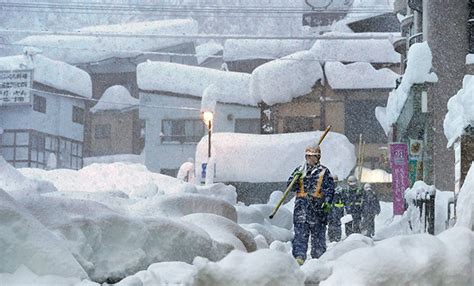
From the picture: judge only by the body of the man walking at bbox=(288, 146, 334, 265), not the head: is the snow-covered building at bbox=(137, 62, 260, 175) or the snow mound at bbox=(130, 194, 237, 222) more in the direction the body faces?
the snow mound

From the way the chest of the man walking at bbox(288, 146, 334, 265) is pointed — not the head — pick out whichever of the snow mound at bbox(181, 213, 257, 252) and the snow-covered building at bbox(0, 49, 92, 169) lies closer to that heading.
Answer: the snow mound

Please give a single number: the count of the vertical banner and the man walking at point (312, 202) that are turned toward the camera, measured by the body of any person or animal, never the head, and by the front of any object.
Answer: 2

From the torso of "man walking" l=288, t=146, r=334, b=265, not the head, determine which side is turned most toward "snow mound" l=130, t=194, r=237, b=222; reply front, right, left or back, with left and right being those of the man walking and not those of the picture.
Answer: right

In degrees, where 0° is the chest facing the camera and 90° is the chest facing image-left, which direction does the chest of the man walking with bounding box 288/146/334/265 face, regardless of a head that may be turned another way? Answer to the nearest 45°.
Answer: approximately 0°

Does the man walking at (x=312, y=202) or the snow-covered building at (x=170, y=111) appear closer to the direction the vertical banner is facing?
the man walking

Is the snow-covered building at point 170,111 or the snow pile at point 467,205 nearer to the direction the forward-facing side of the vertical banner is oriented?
the snow pile
